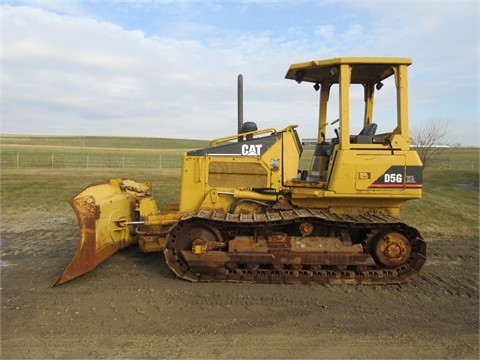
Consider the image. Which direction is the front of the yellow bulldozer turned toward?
to the viewer's left

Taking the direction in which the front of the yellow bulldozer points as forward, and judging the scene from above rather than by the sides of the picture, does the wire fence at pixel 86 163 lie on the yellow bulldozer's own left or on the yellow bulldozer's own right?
on the yellow bulldozer's own right
